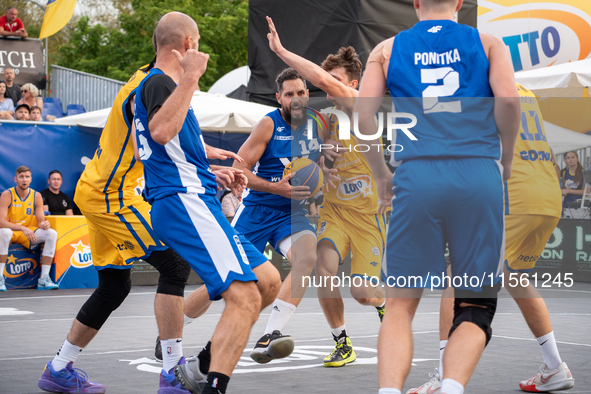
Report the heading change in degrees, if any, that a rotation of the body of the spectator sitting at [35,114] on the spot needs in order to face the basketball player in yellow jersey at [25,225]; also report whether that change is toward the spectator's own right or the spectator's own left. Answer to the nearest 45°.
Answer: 0° — they already face them

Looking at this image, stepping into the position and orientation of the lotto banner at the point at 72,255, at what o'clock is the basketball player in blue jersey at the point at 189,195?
The basketball player in blue jersey is roughly at 12 o'clock from the lotto banner.

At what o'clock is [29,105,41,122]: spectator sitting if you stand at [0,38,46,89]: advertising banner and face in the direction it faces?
The spectator sitting is roughly at 12 o'clock from the advertising banner.

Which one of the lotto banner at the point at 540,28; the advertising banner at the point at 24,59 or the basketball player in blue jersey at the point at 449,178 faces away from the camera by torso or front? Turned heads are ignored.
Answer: the basketball player in blue jersey

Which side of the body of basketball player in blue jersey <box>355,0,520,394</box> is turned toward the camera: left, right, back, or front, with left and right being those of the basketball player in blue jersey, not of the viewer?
back

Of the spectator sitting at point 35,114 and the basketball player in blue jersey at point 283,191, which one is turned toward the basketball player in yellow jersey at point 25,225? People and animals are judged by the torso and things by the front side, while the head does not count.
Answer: the spectator sitting

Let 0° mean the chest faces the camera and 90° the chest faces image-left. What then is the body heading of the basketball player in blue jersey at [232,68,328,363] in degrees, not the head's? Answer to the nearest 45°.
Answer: approximately 315°

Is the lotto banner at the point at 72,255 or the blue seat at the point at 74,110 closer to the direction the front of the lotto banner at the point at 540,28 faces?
the lotto banner

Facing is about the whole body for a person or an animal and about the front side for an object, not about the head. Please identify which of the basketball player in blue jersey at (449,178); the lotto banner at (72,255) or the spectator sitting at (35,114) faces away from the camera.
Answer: the basketball player in blue jersey

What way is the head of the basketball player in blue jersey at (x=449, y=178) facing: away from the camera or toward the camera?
away from the camera

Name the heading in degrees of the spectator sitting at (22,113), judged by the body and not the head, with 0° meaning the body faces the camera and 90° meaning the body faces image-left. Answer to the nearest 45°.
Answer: approximately 0°

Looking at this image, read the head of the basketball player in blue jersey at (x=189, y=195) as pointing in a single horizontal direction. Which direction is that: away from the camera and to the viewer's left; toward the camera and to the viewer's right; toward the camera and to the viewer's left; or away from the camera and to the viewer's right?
away from the camera and to the viewer's right

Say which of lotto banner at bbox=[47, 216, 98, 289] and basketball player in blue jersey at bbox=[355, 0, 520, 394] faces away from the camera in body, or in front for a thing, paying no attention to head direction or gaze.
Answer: the basketball player in blue jersey

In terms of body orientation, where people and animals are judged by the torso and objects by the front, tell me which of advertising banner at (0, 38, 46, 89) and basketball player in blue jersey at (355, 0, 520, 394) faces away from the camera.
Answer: the basketball player in blue jersey

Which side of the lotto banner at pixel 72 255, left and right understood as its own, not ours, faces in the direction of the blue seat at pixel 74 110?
back

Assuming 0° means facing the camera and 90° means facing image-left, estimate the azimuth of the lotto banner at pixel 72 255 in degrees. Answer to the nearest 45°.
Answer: approximately 0°
